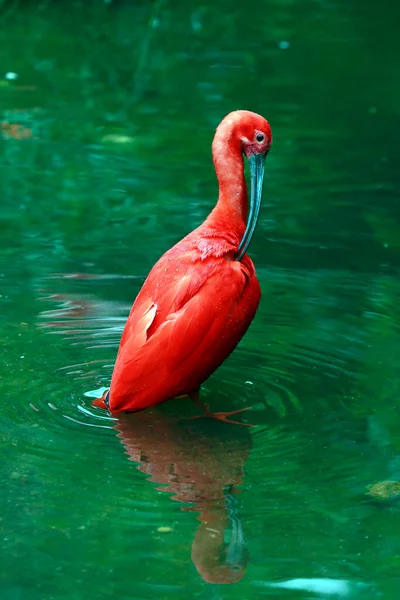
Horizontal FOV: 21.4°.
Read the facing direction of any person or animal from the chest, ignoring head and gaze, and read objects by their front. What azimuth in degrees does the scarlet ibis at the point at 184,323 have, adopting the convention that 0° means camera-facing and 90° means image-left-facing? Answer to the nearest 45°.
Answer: approximately 270°
